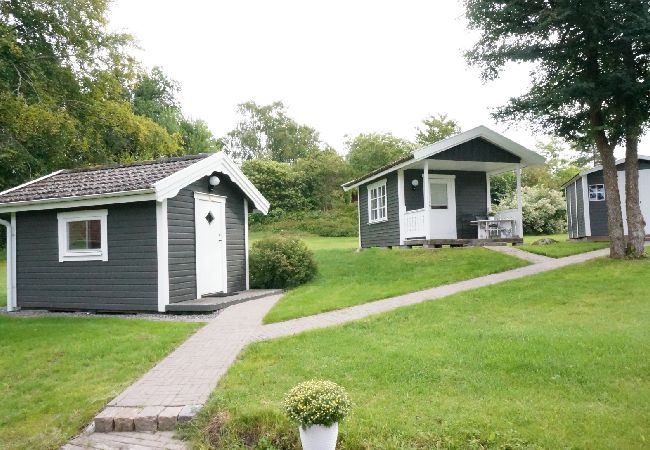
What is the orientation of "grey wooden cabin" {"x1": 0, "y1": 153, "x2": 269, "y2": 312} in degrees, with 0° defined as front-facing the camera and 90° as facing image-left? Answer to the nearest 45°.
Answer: approximately 315°

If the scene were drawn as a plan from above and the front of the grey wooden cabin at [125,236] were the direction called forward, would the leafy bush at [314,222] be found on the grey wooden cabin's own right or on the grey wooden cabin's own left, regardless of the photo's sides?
on the grey wooden cabin's own left

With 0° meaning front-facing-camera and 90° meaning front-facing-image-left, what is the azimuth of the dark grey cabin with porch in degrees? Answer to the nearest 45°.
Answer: approximately 315°

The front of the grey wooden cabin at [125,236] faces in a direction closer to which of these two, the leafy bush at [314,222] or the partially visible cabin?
the partially visible cabin

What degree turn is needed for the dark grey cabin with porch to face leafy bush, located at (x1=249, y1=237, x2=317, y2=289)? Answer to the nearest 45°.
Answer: approximately 90° to its right

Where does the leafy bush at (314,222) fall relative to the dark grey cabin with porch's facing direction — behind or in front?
behind

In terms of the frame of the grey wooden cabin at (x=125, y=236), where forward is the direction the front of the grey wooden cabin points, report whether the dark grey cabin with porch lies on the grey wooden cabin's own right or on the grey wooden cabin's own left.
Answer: on the grey wooden cabin's own left

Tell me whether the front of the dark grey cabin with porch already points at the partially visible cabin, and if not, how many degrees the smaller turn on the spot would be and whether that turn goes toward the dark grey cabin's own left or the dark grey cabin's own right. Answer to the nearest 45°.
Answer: approximately 90° to the dark grey cabin's own left

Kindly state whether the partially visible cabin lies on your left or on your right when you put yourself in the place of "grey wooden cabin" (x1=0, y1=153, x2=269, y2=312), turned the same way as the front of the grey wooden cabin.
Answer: on your left

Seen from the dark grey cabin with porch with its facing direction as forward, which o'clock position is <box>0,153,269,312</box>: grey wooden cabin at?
The grey wooden cabin is roughly at 3 o'clock from the dark grey cabin with porch.

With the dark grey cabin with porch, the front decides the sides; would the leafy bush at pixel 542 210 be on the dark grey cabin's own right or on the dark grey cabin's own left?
on the dark grey cabin's own left

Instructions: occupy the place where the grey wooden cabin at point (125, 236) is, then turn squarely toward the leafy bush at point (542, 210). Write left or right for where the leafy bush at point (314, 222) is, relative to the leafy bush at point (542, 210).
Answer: left

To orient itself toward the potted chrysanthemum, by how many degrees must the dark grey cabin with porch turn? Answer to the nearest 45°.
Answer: approximately 45° to its right
